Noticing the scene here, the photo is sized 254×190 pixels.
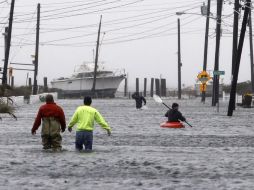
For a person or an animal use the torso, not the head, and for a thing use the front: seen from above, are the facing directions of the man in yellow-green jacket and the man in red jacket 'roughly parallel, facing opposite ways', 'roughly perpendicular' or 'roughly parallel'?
roughly parallel

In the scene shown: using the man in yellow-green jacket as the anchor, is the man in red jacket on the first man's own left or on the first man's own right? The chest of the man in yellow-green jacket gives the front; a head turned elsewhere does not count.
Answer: on the first man's own left

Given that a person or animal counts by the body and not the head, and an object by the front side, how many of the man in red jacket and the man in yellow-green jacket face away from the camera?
2

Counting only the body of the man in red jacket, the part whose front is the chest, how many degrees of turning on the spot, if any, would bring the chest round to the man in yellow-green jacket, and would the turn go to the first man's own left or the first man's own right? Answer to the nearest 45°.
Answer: approximately 90° to the first man's own right

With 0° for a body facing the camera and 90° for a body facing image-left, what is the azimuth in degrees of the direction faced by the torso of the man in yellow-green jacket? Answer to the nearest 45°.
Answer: approximately 180°

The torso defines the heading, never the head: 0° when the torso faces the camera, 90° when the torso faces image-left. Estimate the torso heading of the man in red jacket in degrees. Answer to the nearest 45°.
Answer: approximately 180°
